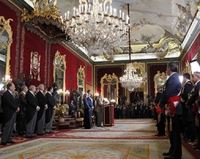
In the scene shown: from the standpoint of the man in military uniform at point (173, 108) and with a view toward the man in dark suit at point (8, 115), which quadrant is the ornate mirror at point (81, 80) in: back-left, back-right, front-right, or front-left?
front-right

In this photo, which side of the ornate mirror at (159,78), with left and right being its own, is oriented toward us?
front

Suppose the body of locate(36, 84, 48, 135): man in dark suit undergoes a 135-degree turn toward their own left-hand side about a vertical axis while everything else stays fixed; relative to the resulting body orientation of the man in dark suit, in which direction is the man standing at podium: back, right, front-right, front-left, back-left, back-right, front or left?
right

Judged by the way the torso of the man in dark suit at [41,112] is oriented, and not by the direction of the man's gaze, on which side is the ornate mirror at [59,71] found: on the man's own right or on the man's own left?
on the man's own left

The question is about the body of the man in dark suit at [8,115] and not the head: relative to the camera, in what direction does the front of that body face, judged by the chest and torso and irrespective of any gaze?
to the viewer's right

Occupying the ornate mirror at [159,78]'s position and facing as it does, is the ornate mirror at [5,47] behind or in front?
in front

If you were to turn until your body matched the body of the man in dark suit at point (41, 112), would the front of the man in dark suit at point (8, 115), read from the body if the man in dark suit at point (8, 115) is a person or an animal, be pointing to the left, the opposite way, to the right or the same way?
the same way

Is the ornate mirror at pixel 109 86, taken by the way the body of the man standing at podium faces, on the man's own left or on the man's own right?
on the man's own left

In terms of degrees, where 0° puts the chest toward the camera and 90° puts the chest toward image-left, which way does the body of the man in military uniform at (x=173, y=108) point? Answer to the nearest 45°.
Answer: approximately 90°

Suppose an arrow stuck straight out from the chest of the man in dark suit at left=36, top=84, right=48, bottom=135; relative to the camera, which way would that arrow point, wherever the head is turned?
to the viewer's right

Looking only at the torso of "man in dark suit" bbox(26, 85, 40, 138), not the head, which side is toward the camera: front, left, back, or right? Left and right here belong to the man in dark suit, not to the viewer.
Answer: right
